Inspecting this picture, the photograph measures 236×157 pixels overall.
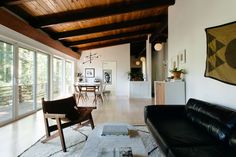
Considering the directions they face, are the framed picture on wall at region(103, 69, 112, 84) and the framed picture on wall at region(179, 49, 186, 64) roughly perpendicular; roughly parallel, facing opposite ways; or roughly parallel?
roughly perpendicular

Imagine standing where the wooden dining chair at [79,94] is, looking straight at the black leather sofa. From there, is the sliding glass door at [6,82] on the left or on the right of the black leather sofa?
right

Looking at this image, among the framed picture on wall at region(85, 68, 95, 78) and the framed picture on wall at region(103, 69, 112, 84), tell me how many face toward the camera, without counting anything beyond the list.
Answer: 2

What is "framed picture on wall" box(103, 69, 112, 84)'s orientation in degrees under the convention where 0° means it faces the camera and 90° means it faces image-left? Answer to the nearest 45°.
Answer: approximately 0°

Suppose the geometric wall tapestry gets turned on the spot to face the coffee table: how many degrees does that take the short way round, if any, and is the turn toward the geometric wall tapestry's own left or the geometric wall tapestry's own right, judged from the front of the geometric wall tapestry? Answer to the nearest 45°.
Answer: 0° — it already faces it

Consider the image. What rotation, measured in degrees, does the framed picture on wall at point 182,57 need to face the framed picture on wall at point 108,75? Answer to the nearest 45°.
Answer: approximately 90° to its right

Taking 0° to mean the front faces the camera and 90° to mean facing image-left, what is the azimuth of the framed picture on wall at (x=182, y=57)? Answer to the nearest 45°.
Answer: approximately 45°
